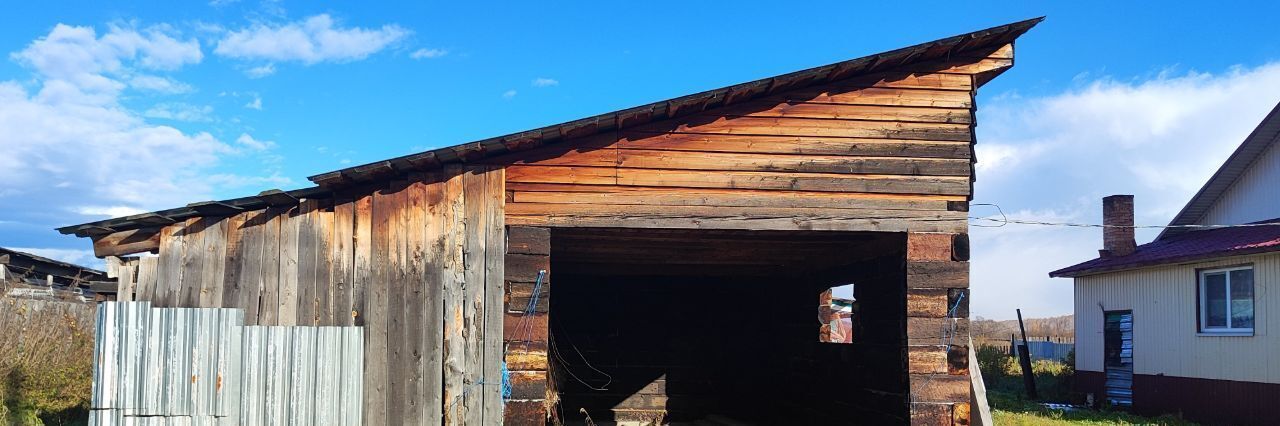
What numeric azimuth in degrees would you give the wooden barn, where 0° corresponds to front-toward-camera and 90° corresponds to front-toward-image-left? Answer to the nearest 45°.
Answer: approximately 0°

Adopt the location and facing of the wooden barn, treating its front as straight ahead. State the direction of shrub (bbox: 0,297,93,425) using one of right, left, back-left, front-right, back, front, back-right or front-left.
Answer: back-right

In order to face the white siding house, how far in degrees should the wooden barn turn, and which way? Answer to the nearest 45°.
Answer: approximately 135° to its left
